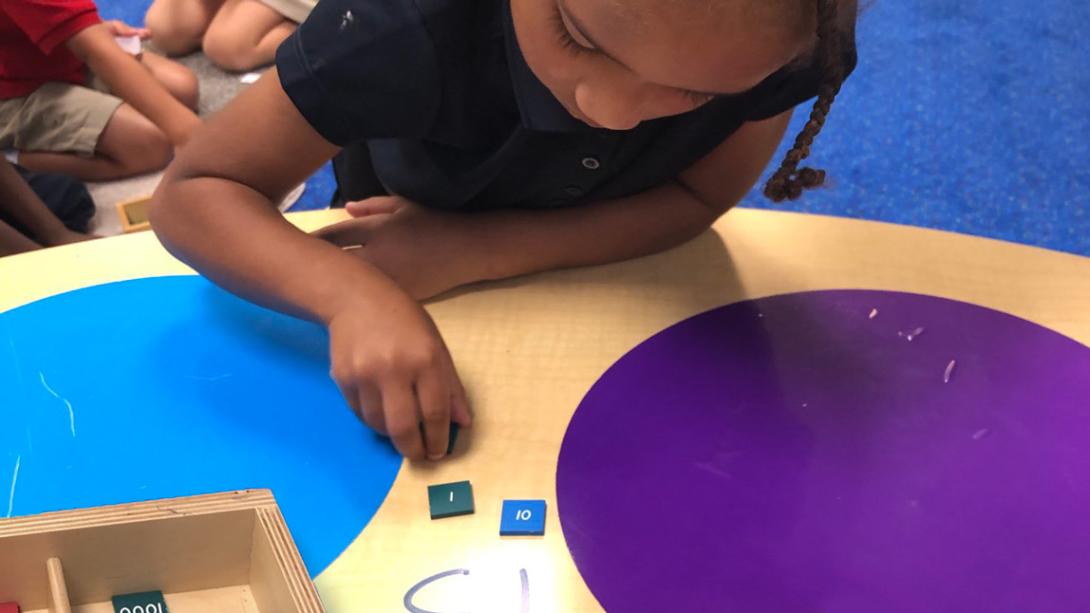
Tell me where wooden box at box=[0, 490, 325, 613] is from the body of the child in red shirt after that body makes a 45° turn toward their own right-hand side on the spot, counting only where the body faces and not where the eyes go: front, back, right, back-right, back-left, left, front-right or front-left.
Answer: front-right

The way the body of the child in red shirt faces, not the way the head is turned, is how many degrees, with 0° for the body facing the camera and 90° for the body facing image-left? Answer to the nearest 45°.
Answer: approximately 270°

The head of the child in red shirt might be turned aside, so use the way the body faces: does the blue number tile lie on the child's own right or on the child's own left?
on the child's own right
